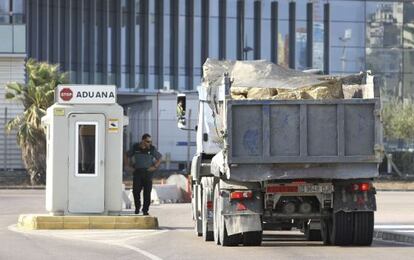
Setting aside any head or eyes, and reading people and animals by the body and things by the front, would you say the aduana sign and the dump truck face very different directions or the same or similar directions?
very different directions

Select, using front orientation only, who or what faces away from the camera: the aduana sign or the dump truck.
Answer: the dump truck

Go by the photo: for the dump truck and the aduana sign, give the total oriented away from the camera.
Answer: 1

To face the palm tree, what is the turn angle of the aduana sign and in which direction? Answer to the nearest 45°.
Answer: approximately 180°

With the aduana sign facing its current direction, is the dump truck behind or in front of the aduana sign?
in front

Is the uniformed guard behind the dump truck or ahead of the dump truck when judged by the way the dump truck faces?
ahead

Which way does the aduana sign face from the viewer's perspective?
toward the camera

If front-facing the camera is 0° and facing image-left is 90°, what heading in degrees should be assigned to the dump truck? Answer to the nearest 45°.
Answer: approximately 180°

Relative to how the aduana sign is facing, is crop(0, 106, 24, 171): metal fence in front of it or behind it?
behind

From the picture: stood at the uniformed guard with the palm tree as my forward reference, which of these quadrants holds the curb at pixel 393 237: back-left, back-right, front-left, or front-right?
back-right

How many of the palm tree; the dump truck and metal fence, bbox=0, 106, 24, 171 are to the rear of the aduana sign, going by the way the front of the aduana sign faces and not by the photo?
2
